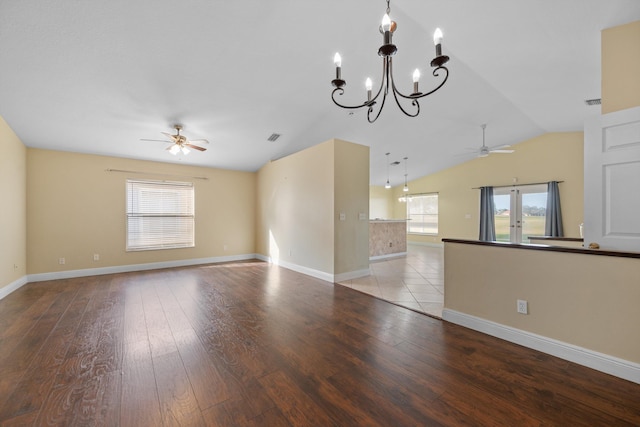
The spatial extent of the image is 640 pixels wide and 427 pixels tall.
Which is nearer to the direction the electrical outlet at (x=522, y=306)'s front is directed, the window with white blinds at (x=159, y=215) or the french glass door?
the window with white blinds

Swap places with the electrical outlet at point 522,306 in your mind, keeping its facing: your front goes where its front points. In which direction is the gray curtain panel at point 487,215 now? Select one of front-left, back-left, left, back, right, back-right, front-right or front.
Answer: back-right

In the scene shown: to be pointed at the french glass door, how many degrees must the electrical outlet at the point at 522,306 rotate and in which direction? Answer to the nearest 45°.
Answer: approximately 135° to its right

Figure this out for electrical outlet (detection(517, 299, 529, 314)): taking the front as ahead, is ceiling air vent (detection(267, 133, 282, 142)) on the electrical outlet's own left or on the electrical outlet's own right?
on the electrical outlet's own right

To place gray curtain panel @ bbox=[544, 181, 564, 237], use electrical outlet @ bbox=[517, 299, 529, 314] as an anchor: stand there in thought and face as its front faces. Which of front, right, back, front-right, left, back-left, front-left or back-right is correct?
back-right

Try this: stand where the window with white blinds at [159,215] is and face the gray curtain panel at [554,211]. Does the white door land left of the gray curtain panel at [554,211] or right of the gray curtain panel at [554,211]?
right

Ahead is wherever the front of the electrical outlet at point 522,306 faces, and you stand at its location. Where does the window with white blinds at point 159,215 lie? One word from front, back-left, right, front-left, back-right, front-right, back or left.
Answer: front-right

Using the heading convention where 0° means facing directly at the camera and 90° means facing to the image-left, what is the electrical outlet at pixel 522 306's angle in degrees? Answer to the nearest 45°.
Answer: approximately 45°
